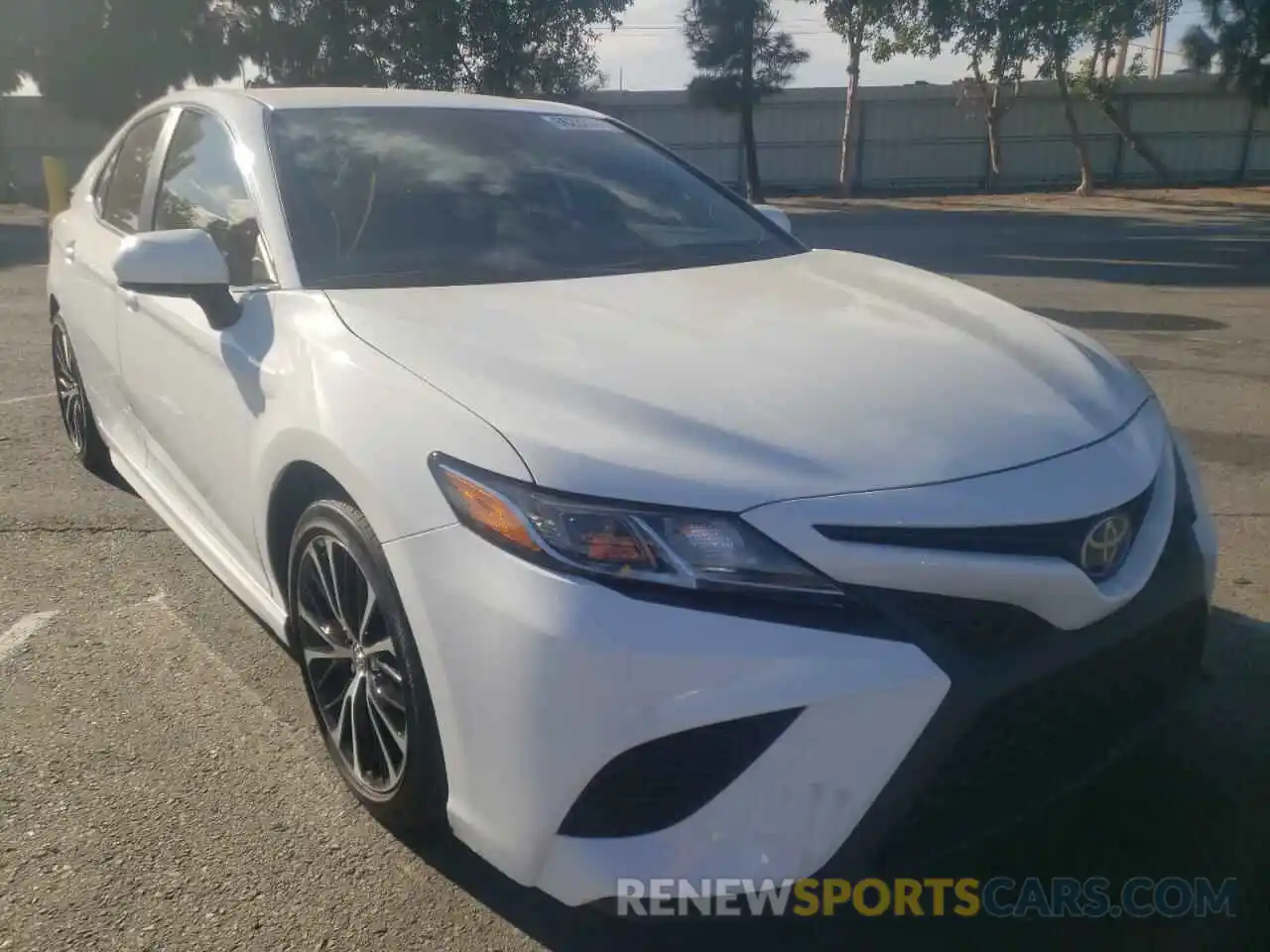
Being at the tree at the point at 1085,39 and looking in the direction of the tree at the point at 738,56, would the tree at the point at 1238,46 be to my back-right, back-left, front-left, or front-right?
back-right

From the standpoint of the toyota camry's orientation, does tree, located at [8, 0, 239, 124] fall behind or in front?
behind

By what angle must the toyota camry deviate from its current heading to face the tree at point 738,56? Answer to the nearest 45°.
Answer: approximately 135° to its left

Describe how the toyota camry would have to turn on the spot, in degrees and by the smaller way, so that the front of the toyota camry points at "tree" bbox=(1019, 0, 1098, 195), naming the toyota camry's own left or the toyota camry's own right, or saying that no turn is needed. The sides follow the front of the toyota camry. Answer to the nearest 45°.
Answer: approximately 135° to the toyota camry's own left

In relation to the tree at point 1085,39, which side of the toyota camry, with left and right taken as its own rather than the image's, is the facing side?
left

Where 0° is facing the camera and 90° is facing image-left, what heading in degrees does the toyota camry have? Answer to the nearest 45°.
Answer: approximately 315°

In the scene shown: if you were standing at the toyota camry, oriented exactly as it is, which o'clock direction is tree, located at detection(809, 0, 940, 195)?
The tree is roughly at 8 o'clock from the toyota camry.

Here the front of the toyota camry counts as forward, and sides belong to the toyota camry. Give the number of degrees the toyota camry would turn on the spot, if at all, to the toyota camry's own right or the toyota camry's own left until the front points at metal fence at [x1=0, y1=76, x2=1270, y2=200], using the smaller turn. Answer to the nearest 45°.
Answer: approximately 135° to the toyota camry's own left

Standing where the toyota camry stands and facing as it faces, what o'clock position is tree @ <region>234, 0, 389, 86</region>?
The tree is roughly at 7 o'clock from the toyota camry.

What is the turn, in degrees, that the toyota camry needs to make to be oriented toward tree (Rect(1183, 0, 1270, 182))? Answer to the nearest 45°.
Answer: approximately 90° to its left

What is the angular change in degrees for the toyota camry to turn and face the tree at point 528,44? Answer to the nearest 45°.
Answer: approximately 135° to its left

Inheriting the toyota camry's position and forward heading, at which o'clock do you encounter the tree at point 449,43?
The tree is roughly at 7 o'clock from the toyota camry.
